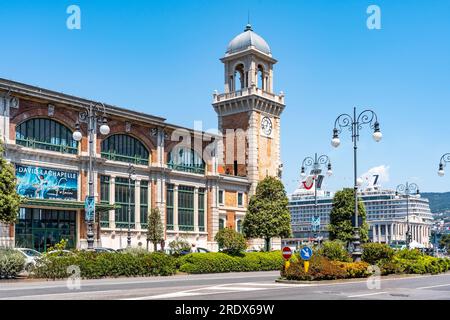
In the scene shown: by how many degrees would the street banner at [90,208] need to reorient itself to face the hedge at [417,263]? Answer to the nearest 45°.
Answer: approximately 90° to its left

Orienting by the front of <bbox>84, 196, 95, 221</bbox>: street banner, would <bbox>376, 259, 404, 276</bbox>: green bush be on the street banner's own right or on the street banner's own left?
on the street banner's own left

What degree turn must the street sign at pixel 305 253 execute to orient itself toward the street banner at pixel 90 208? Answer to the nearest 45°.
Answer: approximately 135° to its right

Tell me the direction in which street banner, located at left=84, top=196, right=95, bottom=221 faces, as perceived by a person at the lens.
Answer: facing the viewer

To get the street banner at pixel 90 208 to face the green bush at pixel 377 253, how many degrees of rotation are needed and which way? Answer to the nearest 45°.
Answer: approximately 90° to its left

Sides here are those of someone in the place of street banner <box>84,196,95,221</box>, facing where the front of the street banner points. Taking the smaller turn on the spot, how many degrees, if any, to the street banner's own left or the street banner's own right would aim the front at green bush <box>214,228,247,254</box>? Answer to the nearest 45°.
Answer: approximately 135° to the street banner's own left

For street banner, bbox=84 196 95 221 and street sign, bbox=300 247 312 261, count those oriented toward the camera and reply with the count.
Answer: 2

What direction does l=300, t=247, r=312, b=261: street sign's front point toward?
toward the camera
